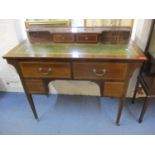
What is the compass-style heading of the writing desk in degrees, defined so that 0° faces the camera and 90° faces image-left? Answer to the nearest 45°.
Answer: approximately 0°
